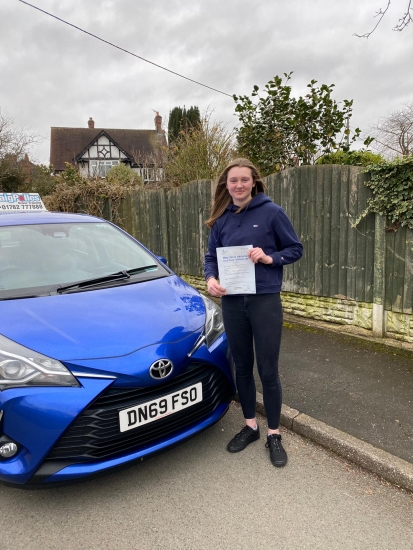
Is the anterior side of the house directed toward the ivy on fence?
yes

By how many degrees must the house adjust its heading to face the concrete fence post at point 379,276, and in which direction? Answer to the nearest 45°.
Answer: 0° — it already faces it

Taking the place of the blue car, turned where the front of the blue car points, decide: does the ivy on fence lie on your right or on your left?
on your left

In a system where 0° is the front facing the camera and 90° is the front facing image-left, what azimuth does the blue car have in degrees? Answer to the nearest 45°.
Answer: approximately 315°

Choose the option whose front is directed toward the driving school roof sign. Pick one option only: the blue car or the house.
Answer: the house

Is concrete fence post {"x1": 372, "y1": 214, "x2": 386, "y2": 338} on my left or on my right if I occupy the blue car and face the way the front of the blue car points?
on my left
